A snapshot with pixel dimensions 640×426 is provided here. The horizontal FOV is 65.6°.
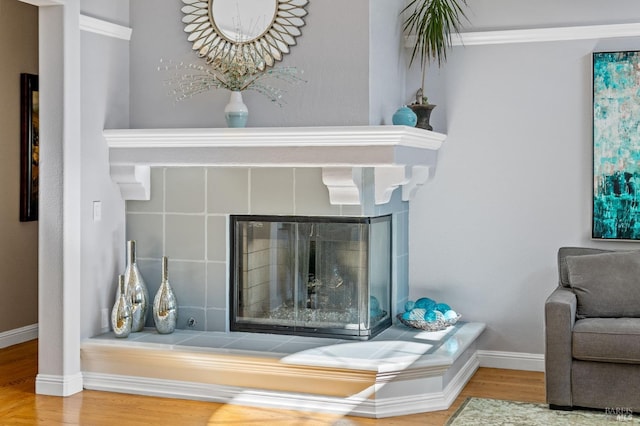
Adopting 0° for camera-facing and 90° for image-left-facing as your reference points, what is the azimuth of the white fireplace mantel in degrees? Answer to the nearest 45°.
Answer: approximately 0°

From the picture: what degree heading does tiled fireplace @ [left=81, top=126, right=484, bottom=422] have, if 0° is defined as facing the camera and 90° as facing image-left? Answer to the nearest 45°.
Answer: approximately 0°

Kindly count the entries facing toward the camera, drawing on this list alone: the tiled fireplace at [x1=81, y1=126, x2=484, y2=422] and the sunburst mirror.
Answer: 2

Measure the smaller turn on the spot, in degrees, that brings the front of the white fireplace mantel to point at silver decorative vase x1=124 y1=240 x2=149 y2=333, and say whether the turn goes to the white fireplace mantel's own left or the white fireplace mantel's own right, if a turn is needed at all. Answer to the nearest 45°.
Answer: approximately 90° to the white fireplace mantel's own right
